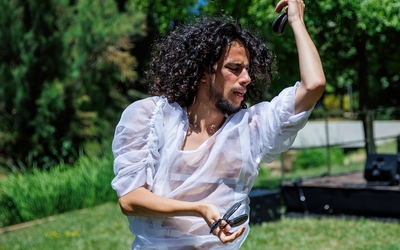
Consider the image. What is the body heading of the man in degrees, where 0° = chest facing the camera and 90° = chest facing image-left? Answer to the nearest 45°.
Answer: approximately 315°

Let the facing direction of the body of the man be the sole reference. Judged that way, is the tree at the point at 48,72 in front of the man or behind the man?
behind

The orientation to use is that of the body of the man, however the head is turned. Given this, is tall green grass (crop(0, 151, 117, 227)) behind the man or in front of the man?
behind

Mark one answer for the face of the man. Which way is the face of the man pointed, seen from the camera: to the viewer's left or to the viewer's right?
to the viewer's right

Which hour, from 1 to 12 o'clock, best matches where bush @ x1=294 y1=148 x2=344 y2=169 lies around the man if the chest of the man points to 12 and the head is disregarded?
The bush is roughly at 8 o'clock from the man.

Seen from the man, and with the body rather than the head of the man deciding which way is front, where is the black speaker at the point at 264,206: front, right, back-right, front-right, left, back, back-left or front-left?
back-left
